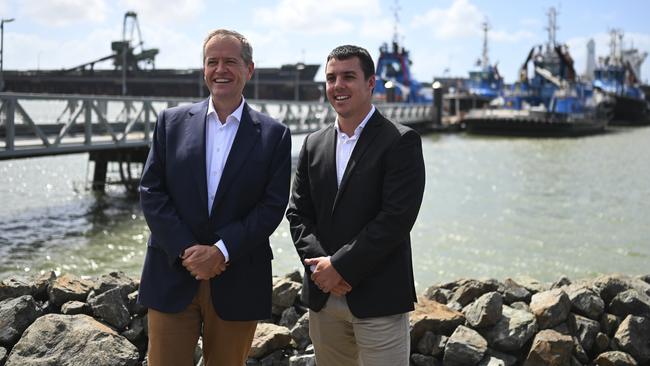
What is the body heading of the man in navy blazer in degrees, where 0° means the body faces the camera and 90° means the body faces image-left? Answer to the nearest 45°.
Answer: approximately 0°

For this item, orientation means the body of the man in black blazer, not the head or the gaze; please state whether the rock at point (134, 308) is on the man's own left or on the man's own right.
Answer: on the man's own right

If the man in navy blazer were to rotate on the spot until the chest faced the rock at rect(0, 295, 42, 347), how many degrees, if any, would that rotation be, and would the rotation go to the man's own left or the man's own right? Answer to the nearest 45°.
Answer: approximately 135° to the man's own right

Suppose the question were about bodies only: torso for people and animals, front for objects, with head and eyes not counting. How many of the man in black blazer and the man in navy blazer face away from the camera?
0

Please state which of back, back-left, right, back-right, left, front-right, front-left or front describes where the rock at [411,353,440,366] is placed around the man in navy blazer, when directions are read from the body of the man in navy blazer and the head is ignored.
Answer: back-left

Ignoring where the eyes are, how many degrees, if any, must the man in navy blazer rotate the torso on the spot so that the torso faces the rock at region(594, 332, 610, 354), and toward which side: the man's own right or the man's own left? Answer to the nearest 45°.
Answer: approximately 135° to the man's own left

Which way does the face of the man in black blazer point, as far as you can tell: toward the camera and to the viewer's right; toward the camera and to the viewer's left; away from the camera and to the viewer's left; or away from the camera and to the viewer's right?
toward the camera and to the viewer's left

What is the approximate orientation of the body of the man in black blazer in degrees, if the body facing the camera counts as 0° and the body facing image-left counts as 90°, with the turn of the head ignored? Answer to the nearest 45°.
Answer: approximately 45°

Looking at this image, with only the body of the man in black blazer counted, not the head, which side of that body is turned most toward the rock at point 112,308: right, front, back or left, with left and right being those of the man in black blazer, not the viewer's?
right
